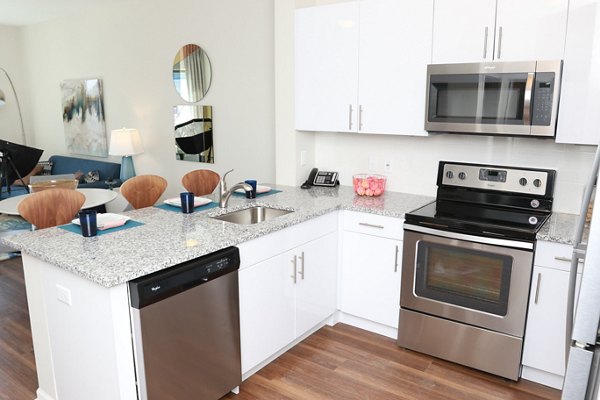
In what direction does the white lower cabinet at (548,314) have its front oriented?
toward the camera

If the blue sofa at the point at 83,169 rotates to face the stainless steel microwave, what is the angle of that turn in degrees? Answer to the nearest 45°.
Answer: approximately 90° to its left

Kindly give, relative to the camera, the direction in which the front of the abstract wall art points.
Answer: facing the viewer and to the left of the viewer

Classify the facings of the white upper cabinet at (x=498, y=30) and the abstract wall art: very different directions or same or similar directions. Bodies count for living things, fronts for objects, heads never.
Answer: same or similar directions

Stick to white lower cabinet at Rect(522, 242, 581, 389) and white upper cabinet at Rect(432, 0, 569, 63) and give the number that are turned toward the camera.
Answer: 2

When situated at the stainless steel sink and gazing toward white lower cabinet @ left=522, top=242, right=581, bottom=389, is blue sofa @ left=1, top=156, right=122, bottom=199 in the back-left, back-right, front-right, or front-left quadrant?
back-left

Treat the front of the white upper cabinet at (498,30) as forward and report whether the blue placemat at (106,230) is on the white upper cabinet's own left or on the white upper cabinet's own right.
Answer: on the white upper cabinet's own right

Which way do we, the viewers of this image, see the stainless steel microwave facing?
facing the viewer

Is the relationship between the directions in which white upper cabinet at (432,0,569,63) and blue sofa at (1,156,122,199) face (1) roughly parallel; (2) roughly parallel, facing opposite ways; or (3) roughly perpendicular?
roughly parallel

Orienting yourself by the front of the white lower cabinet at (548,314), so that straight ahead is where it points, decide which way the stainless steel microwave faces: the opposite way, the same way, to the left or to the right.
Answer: the same way

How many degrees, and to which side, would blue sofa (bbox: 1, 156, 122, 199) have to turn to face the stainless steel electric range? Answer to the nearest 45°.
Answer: approximately 45° to its left

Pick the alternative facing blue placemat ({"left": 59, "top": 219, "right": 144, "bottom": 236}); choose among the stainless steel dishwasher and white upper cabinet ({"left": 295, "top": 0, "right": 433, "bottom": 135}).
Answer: the white upper cabinet

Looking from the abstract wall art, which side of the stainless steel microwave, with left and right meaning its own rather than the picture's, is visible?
right

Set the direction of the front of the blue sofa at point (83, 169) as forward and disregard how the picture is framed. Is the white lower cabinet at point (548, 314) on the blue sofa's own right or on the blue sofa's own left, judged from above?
on the blue sofa's own left

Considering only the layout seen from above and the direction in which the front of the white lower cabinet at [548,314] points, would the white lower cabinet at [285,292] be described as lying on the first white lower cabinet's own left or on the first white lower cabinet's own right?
on the first white lower cabinet's own right

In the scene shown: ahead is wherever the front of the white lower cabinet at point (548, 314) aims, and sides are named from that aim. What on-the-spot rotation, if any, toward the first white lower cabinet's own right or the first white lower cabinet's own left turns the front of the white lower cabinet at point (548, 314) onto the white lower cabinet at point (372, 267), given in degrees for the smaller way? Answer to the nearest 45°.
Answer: approximately 90° to the first white lower cabinet's own right

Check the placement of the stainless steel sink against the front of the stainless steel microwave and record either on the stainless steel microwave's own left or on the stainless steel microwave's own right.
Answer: on the stainless steel microwave's own right
